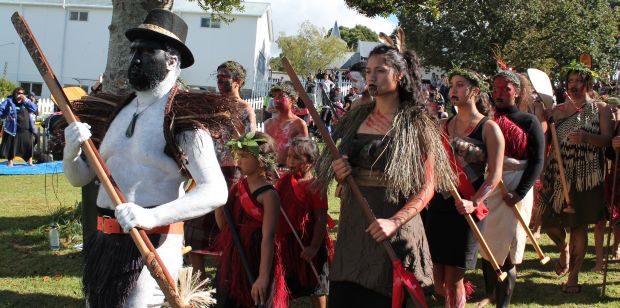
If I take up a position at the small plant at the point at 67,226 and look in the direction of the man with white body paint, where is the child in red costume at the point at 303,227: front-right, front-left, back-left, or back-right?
front-left

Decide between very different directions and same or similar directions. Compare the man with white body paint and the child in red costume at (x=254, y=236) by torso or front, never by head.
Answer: same or similar directions

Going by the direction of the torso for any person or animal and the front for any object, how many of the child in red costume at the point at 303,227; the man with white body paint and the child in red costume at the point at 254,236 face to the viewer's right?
0

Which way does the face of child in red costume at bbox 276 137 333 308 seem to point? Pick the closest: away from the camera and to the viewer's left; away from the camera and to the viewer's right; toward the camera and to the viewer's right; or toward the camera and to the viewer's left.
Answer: toward the camera and to the viewer's left

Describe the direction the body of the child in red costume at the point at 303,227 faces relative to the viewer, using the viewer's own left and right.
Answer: facing the viewer and to the left of the viewer

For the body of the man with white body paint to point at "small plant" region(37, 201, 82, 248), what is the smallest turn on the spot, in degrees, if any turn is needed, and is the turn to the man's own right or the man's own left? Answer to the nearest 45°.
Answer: approximately 135° to the man's own right

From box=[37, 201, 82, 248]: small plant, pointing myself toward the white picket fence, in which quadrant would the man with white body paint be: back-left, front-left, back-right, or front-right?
back-right

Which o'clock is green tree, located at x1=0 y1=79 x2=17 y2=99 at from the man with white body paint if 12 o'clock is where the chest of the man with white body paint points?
The green tree is roughly at 4 o'clock from the man with white body paint.

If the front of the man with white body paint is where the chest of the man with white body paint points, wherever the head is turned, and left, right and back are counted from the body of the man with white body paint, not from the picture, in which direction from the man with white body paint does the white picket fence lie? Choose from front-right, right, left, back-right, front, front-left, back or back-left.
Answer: back-right

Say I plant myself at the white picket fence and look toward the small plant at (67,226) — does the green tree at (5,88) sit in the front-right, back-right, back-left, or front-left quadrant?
back-right

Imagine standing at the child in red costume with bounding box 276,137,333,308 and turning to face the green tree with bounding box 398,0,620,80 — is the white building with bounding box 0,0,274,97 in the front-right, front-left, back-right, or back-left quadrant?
front-left
